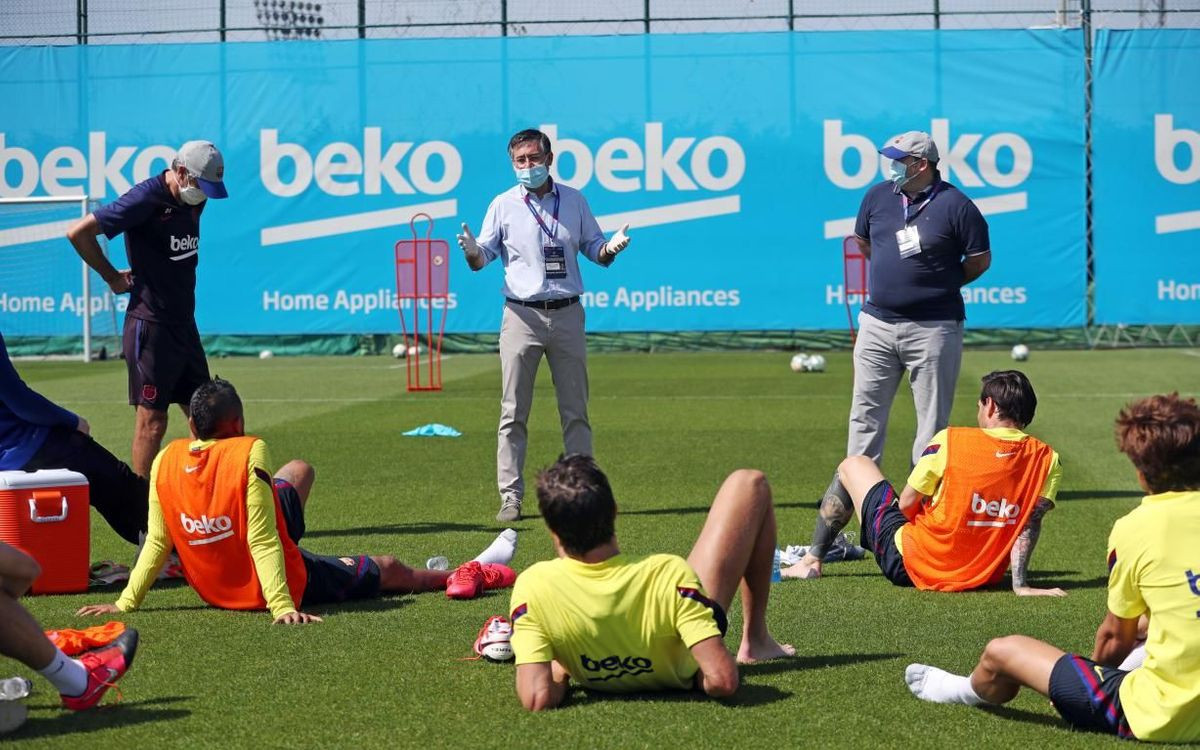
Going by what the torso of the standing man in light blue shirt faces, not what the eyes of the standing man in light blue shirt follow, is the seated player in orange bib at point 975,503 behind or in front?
in front

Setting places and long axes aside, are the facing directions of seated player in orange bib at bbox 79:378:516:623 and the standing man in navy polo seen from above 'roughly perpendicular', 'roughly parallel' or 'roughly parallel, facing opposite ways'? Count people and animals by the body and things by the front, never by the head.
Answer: roughly parallel, facing opposite ways

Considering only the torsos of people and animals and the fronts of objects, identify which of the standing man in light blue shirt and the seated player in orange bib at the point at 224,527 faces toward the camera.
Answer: the standing man in light blue shirt

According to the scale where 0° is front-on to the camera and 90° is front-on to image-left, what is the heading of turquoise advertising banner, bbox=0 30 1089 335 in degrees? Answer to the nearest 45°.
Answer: approximately 0°

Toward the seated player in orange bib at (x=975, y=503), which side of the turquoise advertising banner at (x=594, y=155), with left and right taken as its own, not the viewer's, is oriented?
front

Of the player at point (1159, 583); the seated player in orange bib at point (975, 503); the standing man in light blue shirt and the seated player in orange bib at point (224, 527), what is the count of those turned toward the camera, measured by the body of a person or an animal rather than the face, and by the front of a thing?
1

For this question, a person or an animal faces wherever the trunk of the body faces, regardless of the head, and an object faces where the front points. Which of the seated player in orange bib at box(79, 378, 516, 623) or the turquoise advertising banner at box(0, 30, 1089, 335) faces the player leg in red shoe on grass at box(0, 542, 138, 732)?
the turquoise advertising banner

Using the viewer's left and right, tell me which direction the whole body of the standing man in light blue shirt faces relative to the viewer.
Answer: facing the viewer

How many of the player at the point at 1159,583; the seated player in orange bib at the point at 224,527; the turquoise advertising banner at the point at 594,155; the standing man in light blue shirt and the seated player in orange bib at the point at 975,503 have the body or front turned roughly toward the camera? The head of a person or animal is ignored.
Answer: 2

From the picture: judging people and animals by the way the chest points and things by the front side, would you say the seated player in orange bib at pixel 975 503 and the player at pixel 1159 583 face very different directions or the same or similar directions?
same or similar directions

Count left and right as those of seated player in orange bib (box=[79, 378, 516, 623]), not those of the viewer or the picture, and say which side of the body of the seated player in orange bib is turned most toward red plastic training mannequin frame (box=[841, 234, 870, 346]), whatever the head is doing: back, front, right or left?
front

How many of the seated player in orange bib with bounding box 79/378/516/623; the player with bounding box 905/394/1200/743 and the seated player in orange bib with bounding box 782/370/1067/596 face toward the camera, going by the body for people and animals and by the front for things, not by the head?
0

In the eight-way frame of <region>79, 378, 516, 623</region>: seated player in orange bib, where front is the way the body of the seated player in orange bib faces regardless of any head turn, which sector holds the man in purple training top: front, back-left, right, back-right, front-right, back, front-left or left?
front-left

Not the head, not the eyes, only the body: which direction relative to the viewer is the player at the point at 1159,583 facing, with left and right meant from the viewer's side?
facing away from the viewer and to the left of the viewer

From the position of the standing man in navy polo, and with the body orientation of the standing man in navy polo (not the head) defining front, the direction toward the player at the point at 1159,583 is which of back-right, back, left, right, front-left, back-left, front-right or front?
front-left

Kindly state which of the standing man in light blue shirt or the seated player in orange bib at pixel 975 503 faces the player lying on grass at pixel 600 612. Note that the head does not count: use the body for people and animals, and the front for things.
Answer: the standing man in light blue shirt

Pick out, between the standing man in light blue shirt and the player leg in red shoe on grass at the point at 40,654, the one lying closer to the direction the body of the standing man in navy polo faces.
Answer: the player leg in red shoe on grass
